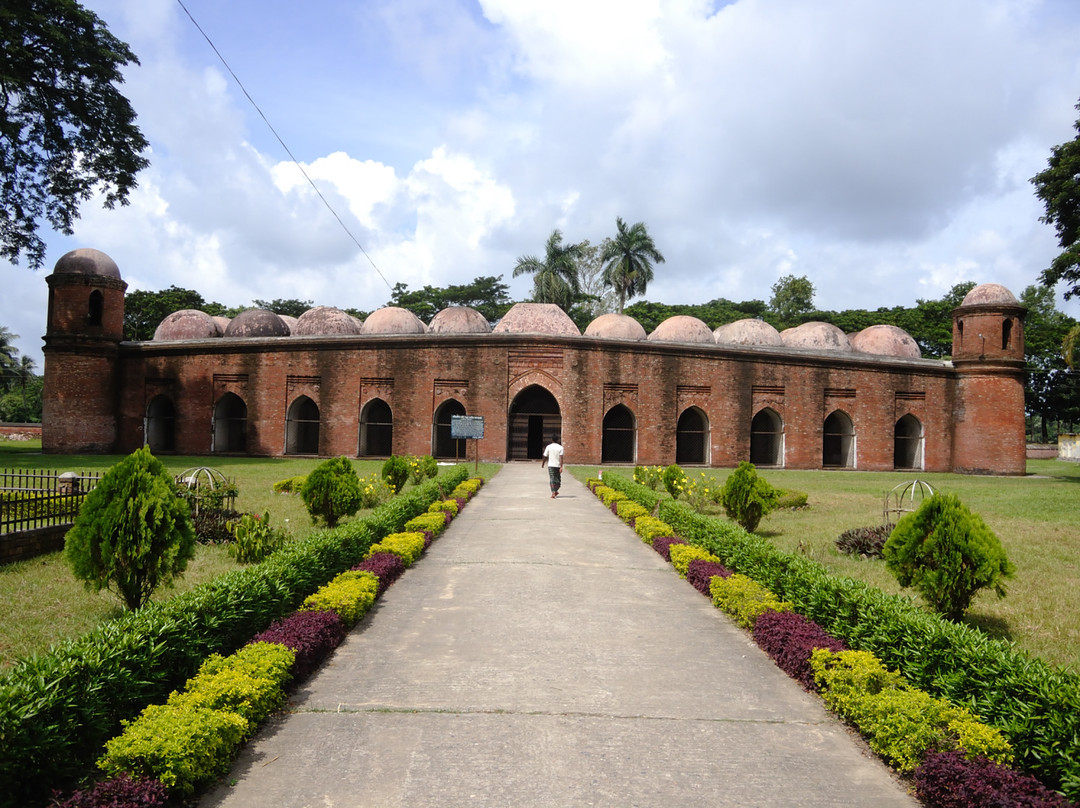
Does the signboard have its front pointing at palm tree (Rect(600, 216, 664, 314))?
no

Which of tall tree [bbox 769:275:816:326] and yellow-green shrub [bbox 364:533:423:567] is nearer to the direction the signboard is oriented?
the yellow-green shrub

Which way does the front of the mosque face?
toward the camera

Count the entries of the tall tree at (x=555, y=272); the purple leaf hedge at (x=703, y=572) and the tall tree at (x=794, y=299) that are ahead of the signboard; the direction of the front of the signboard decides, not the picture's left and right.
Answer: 1

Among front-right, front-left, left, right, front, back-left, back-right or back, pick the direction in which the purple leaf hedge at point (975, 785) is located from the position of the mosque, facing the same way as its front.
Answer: front

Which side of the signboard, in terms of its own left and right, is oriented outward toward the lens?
front

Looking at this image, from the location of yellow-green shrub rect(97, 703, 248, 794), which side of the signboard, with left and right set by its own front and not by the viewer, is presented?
front

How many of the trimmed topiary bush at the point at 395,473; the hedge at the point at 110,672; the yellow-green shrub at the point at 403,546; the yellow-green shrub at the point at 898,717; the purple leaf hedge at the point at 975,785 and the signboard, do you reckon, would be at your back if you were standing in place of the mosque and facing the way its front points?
0

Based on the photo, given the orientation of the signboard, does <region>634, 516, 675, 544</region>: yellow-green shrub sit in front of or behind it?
in front

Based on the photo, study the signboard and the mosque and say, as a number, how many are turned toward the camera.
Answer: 2

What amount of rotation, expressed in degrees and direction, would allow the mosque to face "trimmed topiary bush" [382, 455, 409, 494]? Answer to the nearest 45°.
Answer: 0° — it already faces it

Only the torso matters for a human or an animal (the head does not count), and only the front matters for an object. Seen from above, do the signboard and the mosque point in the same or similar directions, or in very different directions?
same or similar directions

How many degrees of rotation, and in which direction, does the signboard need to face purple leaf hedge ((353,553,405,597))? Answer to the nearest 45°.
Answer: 0° — it already faces it

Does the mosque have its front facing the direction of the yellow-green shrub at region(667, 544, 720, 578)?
yes

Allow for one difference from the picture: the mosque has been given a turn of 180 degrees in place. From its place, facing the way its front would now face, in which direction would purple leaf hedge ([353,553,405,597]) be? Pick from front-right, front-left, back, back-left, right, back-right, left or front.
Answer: back

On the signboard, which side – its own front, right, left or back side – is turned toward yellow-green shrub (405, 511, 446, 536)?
front
